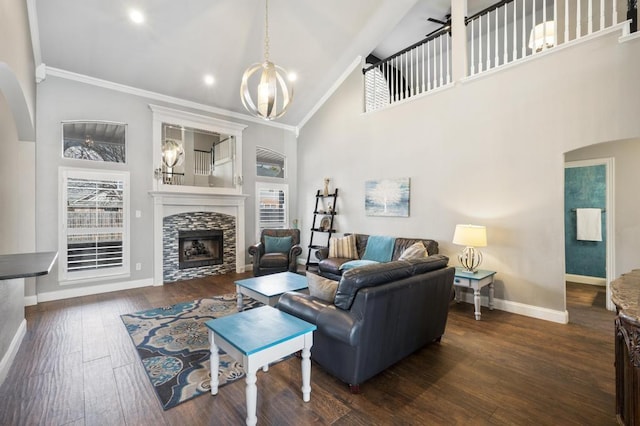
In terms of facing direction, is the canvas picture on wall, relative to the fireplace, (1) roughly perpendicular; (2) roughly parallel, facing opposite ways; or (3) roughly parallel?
roughly perpendicular

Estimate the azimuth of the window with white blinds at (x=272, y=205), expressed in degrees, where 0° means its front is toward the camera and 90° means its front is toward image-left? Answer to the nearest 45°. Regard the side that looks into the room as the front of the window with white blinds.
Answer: approximately 315°

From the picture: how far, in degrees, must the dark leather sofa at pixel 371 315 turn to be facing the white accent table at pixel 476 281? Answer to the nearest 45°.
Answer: approximately 90° to its right

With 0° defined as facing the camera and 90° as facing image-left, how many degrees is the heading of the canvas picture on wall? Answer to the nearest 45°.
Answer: approximately 45°

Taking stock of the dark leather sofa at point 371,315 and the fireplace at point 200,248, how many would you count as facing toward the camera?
1

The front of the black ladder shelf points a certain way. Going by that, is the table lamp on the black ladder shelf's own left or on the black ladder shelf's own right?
on the black ladder shelf's own left

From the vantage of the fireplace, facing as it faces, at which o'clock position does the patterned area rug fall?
The patterned area rug is roughly at 12 o'clock from the fireplace.

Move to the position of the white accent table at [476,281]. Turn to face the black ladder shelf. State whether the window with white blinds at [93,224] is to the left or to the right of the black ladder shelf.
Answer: left

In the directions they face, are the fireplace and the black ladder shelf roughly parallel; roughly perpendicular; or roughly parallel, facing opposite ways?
roughly perpendicular

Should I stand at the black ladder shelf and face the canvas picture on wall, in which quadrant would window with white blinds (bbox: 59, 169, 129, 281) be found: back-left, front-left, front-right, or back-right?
back-right
